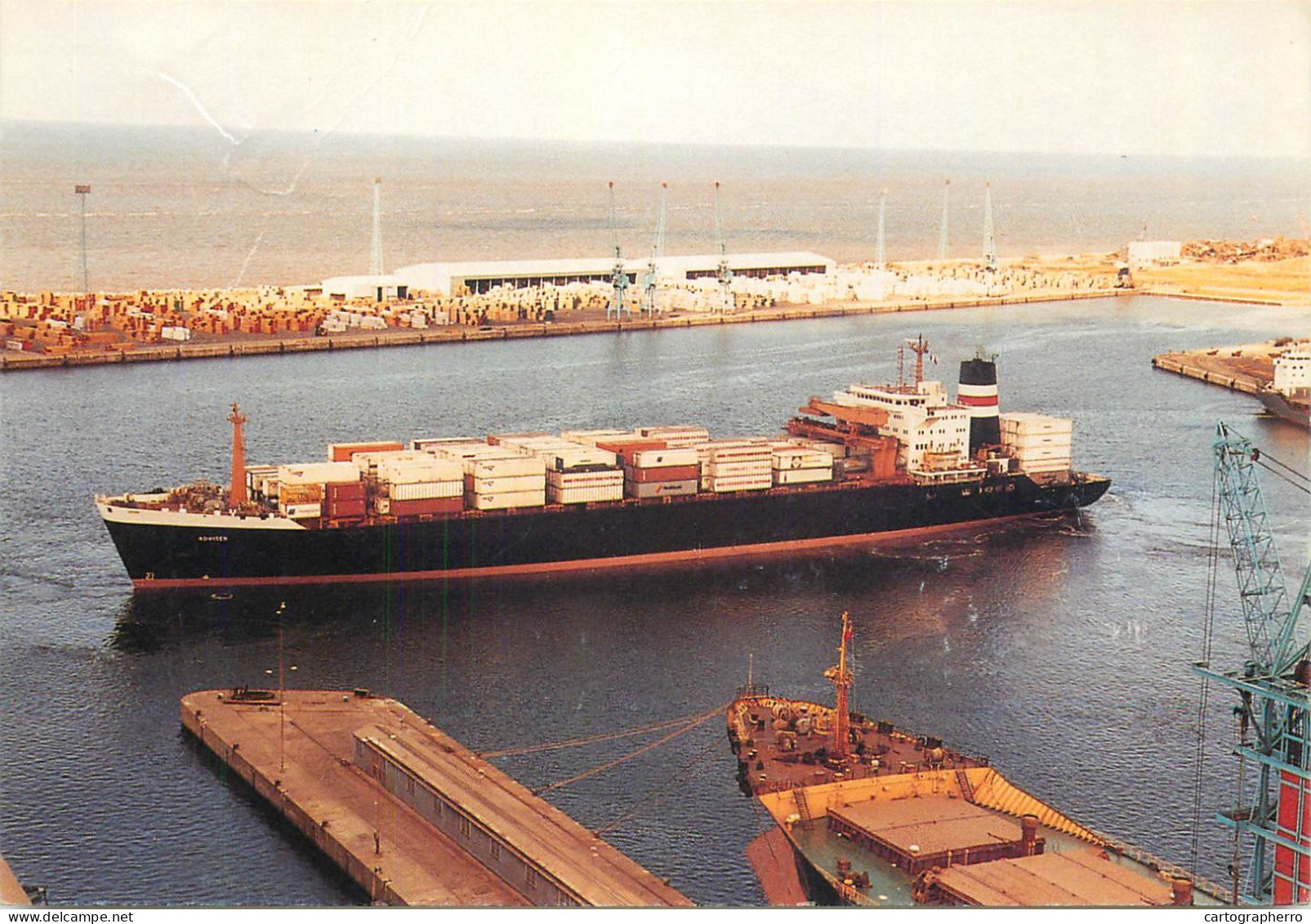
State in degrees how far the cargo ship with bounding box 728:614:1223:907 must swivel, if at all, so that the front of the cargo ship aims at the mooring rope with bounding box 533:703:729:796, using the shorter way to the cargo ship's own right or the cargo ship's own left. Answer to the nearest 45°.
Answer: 0° — it already faces it

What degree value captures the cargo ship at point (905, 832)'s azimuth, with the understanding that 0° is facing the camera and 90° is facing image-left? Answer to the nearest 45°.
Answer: approximately 135°

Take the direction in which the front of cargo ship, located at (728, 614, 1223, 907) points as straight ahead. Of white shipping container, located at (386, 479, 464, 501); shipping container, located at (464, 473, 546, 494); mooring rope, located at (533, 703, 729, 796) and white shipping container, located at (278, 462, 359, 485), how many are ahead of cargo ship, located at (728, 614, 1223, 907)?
4

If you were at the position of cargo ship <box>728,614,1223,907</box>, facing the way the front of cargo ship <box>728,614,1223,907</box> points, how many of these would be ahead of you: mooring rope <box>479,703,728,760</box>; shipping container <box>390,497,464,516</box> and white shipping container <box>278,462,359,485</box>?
3

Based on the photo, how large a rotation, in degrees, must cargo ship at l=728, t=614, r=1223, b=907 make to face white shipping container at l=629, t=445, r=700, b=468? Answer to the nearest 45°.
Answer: approximately 45° to its right

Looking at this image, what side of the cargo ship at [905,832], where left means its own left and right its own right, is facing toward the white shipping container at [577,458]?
front

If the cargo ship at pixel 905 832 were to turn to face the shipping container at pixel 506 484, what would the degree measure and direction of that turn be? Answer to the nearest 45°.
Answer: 0° — it already faces it

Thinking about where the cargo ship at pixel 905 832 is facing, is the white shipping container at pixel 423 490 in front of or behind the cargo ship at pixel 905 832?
in front

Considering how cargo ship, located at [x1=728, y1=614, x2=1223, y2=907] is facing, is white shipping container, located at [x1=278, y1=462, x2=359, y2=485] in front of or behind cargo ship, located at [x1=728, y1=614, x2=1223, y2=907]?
in front

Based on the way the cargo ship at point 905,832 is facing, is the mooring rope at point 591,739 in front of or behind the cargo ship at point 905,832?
in front

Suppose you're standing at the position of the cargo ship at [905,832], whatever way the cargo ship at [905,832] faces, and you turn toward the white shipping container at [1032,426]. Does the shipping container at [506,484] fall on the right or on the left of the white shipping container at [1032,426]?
left

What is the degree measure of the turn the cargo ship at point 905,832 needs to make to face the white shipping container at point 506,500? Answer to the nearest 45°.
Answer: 0° — it already faces it
